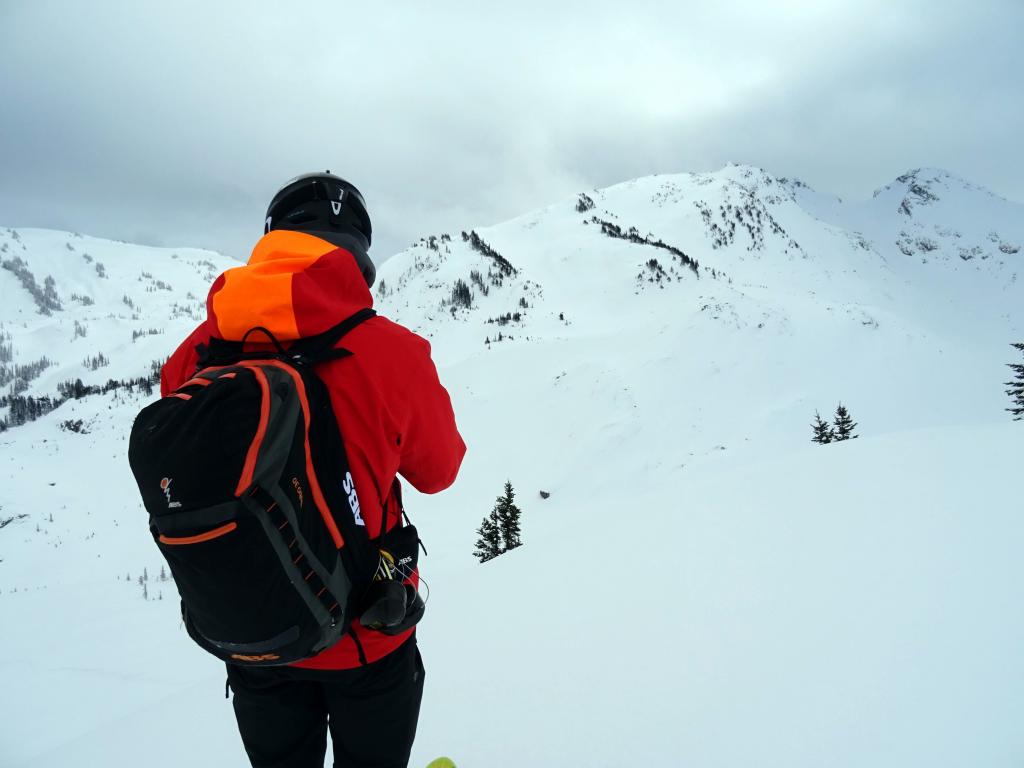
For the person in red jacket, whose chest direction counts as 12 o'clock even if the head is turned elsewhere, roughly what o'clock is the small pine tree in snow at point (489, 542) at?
The small pine tree in snow is roughly at 11 o'clock from the person in red jacket.

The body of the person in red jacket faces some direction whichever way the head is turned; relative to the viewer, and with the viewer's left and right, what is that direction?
facing away from the viewer and to the right of the viewer

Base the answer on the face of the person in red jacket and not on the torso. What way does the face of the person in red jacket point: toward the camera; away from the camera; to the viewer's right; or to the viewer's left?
away from the camera
